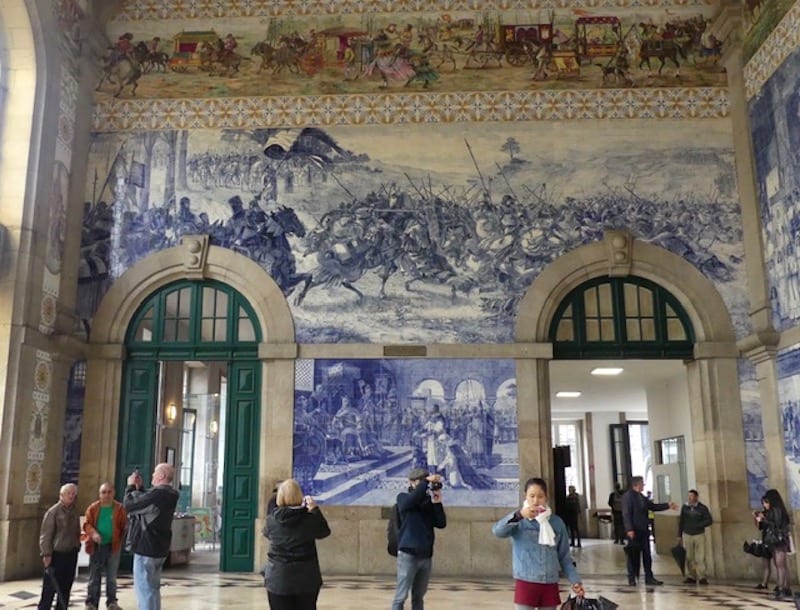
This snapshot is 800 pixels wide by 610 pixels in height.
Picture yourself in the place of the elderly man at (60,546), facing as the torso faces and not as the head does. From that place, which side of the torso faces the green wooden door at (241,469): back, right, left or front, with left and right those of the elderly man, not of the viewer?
left

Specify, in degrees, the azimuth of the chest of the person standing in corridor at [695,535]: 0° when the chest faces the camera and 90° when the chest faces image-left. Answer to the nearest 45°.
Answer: approximately 0°

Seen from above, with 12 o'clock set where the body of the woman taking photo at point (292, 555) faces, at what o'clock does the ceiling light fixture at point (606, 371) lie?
The ceiling light fixture is roughly at 1 o'clock from the woman taking photo.

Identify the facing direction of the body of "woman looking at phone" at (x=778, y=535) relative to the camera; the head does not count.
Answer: to the viewer's left

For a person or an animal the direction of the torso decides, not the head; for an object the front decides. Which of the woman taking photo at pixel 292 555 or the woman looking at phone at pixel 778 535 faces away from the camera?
the woman taking photo at pixel 292 555

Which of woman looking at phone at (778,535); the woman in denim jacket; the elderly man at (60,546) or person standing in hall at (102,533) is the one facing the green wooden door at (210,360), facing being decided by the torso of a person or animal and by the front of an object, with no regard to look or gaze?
the woman looking at phone

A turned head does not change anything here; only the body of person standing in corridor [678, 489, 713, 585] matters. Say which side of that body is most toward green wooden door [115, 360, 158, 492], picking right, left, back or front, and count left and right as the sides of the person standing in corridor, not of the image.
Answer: right

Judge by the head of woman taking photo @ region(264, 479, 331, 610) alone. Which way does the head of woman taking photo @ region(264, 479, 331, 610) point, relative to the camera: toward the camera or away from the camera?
away from the camera

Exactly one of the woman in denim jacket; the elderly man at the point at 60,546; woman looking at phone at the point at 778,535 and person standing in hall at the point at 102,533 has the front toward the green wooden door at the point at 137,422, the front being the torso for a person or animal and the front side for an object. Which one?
the woman looking at phone

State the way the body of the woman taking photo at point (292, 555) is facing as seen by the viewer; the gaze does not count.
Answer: away from the camera

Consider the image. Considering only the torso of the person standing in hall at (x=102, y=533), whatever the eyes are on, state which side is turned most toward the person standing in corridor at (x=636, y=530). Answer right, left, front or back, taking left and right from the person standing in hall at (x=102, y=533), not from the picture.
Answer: left

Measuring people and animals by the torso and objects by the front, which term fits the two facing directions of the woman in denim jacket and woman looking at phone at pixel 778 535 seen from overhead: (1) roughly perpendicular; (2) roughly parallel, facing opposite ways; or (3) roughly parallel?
roughly perpendicular

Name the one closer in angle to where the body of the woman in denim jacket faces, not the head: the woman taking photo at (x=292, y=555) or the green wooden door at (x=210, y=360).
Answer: the woman taking photo

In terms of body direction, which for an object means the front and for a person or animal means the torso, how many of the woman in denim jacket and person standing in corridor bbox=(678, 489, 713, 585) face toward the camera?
2
